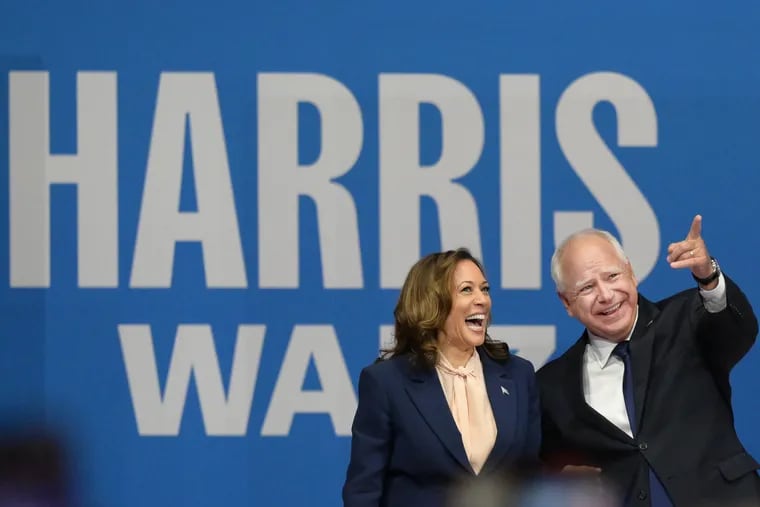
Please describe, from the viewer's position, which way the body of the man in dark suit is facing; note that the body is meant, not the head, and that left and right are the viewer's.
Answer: facing the viewer

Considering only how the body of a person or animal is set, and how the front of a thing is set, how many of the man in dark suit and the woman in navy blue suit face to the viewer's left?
0

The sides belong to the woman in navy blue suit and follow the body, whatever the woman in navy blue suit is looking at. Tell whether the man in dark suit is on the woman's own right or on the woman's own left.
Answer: on the woman's own left

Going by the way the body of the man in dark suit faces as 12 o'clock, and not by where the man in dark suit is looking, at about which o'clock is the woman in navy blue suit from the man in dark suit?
The woman in navy blue suit is roughly at 2 o'clock from the man in dark suit.

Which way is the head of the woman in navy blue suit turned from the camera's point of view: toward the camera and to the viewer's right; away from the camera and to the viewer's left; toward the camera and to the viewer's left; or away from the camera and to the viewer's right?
toward the camera and to the viewer's right
